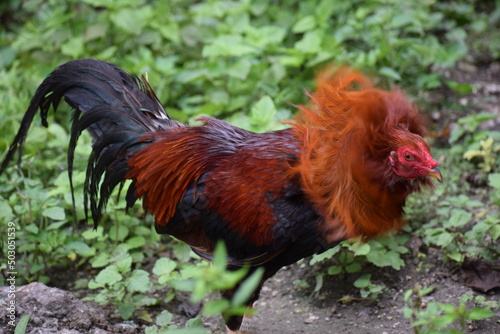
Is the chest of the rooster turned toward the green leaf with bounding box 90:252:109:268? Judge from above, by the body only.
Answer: no

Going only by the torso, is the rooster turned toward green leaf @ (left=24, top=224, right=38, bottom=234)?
no

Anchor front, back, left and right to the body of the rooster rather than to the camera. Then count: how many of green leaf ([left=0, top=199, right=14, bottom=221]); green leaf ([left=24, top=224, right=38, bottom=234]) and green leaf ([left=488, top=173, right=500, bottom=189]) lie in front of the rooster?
1

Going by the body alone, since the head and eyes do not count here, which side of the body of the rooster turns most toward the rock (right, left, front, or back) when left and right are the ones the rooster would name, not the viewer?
back

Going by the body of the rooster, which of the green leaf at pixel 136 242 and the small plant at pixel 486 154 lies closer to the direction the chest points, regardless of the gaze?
the small plant

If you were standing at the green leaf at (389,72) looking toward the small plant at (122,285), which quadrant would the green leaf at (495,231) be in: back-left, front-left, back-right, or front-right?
front-left

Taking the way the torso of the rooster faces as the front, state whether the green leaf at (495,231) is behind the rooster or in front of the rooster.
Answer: in front

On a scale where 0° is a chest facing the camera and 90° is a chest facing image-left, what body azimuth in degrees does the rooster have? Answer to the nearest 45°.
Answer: approximately 270°

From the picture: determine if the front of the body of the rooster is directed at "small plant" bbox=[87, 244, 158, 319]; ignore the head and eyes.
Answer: no

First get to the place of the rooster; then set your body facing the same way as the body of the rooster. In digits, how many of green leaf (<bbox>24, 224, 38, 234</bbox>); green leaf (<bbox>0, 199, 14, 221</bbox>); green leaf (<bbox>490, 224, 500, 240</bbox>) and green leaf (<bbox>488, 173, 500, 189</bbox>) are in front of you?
2

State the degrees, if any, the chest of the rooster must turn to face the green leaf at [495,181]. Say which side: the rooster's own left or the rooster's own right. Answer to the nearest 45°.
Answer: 0° — it already faces it

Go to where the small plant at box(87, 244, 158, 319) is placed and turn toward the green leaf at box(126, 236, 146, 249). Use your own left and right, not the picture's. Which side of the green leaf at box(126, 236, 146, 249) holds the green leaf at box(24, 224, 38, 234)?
left
